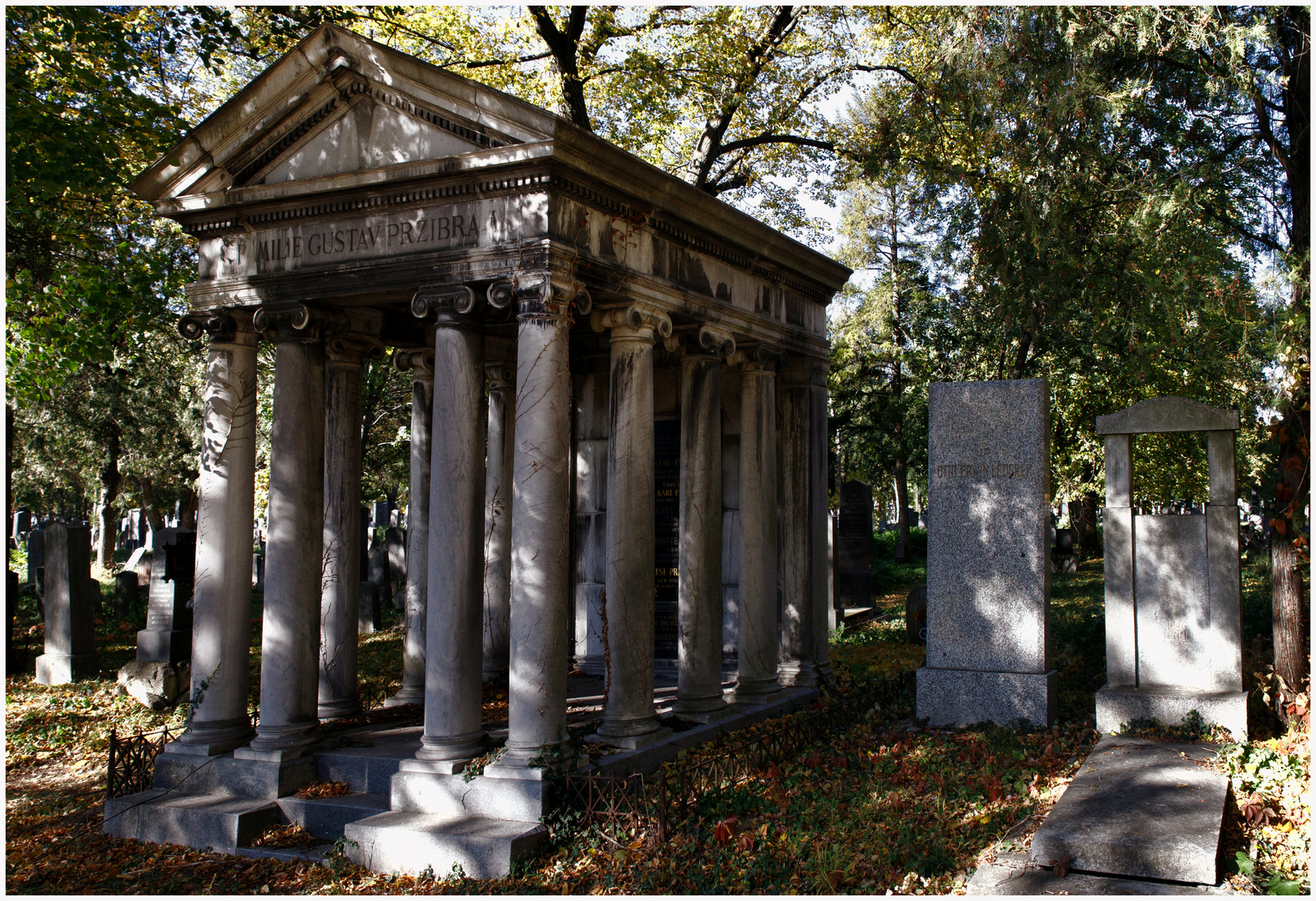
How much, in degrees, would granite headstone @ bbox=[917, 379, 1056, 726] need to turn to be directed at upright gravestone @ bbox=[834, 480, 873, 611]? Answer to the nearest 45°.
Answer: approximately 180°

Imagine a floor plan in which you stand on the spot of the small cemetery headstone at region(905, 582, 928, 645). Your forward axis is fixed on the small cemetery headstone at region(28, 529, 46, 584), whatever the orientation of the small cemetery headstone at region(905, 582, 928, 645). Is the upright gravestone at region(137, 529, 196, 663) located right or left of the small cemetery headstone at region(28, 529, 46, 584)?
left

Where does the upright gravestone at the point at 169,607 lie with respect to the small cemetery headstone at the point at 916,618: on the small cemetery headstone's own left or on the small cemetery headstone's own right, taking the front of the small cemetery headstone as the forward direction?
on the small cemetery headstone's own right

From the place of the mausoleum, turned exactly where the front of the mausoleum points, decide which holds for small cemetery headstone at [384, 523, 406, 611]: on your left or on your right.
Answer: on your right

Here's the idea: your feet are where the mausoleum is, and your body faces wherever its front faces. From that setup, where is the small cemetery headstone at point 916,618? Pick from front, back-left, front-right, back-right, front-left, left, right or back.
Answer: back

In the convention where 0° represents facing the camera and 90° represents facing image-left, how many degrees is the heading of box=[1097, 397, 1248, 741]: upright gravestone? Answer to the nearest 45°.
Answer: approximately 0°
